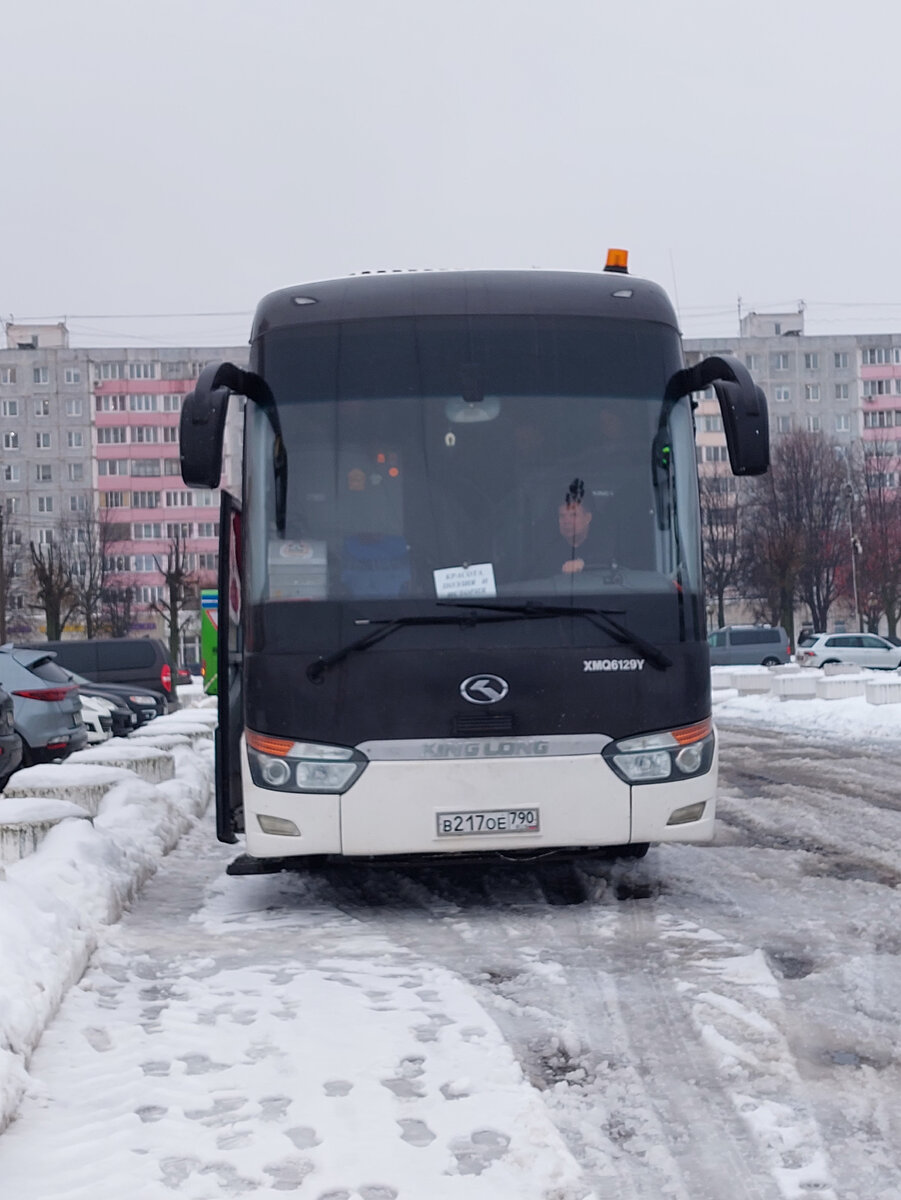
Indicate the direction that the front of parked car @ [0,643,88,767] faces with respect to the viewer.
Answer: facing away from the viewer and to the left of the viewer

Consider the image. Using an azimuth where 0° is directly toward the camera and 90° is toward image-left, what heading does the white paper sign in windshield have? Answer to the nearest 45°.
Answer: approximately 0°

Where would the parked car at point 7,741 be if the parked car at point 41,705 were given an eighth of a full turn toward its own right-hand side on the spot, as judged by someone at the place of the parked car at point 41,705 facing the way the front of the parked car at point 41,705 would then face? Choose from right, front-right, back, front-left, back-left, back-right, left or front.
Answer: back

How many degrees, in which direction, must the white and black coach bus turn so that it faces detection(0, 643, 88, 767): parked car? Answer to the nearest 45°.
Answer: approximately 135° to its right

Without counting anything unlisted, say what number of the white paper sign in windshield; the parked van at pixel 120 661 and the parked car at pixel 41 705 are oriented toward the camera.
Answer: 1

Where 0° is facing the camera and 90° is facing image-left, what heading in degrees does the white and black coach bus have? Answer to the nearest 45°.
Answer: approximately 0°

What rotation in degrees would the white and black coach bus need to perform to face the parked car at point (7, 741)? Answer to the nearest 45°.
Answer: approximately 135° to its right

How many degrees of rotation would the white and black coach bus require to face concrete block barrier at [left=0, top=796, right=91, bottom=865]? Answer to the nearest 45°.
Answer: approximately 90° to its right

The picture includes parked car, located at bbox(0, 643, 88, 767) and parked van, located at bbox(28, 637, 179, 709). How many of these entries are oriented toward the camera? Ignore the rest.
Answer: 0

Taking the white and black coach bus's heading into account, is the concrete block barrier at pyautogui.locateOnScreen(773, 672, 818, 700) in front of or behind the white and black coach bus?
behind
